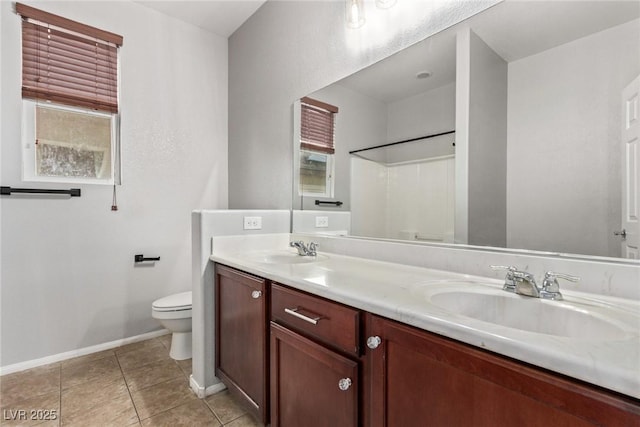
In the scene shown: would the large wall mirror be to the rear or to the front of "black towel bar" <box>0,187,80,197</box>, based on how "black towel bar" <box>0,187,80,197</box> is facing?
to the front

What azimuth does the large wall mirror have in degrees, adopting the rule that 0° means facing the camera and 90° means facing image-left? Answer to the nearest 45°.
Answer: approximately 45°

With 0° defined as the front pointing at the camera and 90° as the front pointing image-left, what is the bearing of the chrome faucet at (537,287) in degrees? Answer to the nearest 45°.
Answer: approximately 45°

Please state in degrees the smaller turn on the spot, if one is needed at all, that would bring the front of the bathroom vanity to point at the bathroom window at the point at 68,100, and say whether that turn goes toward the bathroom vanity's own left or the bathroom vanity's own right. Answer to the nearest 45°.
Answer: approximately 45° to the bathroom vanity's own right
